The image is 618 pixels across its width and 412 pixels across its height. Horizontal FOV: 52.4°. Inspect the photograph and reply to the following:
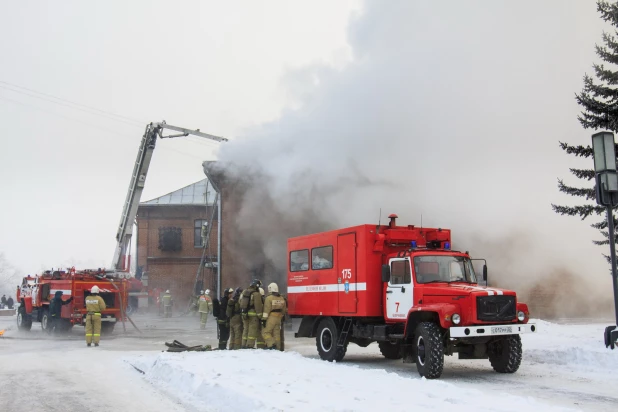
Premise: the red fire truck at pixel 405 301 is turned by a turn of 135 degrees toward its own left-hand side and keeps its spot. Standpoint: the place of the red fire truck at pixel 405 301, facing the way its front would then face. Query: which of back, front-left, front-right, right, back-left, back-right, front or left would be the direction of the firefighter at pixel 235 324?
front-left

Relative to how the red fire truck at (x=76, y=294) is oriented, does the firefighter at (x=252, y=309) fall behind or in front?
behind

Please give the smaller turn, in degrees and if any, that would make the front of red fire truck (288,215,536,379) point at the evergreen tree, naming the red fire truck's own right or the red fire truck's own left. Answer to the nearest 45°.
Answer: approximately 90° to the red fire truck's own left

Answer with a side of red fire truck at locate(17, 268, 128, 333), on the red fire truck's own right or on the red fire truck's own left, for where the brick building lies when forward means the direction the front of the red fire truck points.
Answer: on the red fire truck's own right

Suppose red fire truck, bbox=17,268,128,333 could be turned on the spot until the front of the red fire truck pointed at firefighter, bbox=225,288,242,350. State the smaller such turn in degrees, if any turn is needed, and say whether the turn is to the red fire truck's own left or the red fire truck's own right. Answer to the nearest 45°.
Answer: approximately 180°

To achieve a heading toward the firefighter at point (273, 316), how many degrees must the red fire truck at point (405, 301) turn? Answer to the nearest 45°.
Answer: approximately 180°
